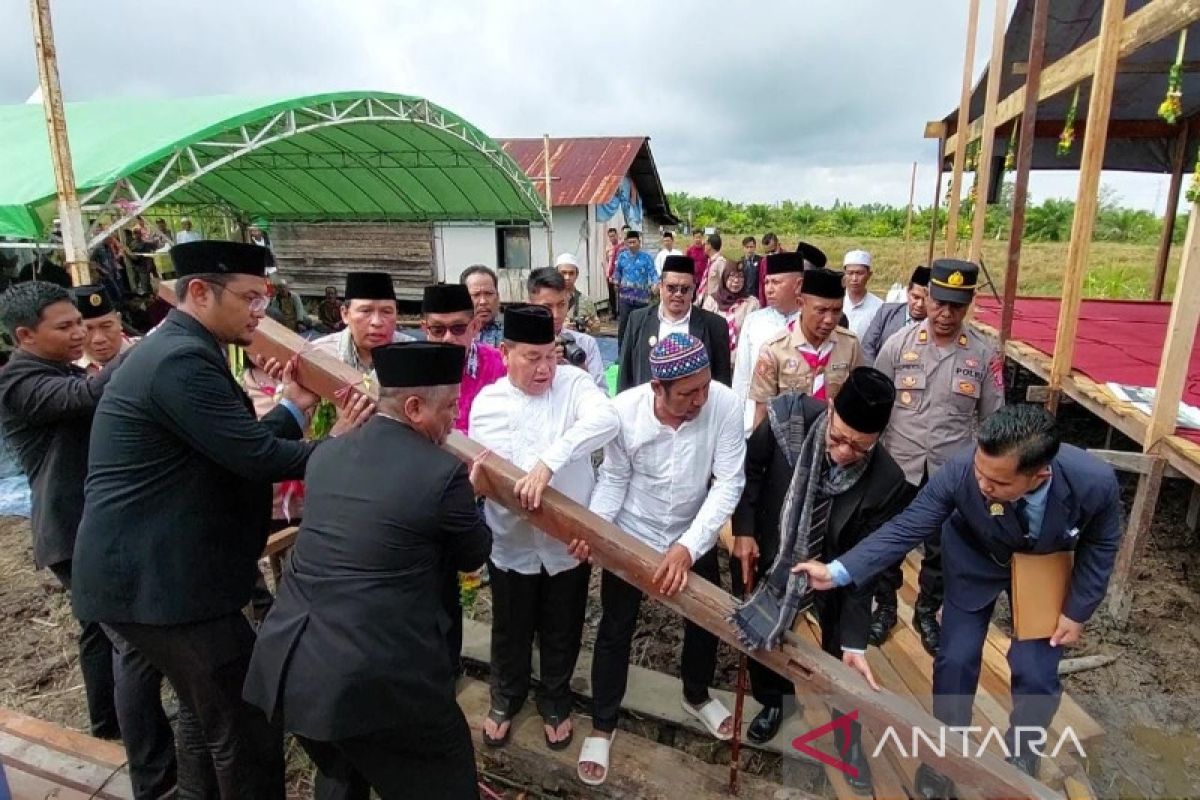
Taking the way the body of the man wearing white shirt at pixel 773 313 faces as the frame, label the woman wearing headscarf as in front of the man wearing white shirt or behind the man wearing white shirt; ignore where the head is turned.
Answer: behind

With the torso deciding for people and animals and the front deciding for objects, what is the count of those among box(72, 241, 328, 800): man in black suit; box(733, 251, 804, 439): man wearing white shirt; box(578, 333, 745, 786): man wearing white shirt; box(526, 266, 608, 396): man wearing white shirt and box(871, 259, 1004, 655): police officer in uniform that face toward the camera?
4

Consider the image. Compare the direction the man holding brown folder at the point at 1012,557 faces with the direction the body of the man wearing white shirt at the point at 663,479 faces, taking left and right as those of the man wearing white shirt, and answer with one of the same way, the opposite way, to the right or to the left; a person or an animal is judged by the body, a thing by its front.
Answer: to the right

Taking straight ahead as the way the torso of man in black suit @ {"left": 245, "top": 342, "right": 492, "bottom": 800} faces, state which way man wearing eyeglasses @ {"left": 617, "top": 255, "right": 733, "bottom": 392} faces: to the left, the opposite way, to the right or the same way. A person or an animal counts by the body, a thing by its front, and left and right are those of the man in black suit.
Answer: the opposite way

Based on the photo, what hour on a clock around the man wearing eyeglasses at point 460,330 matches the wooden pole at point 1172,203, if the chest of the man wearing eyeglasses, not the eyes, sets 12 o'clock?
The wooden pole is roughly at 8 o'clock from the man wearing eyeglasses.

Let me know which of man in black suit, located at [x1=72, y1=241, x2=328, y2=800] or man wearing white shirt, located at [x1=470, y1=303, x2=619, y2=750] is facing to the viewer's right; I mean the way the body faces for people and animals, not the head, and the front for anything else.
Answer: the man in black suit

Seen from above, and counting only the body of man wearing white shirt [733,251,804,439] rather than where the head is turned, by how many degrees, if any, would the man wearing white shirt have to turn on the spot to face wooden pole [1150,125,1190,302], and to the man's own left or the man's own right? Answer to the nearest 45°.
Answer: approximately 135° to the man's own left

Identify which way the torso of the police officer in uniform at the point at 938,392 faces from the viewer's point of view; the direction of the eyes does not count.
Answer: toward the camera

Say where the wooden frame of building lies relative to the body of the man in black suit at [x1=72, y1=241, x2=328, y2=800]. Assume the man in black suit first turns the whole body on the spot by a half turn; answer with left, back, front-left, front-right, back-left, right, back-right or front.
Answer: back

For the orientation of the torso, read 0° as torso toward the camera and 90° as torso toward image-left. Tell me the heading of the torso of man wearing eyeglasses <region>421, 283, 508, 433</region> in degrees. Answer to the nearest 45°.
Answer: approximately 0°

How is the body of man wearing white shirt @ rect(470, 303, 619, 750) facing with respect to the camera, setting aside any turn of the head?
toward the camera

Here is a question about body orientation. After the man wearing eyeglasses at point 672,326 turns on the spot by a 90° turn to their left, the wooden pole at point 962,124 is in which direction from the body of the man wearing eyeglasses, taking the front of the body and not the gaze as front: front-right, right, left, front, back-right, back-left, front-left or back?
front-left

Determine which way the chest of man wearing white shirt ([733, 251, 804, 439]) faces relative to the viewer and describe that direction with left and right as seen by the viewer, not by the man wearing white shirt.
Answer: facing the viewer

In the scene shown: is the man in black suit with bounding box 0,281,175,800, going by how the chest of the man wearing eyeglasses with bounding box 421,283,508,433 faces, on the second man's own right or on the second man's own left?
on the second man's own right

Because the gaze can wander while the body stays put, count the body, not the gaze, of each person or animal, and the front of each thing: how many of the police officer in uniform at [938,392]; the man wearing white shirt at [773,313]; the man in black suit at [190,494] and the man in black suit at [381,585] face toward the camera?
2

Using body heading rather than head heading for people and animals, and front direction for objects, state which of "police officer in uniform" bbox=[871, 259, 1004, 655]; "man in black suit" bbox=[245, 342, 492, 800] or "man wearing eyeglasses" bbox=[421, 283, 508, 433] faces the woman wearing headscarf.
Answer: the man in black suit
